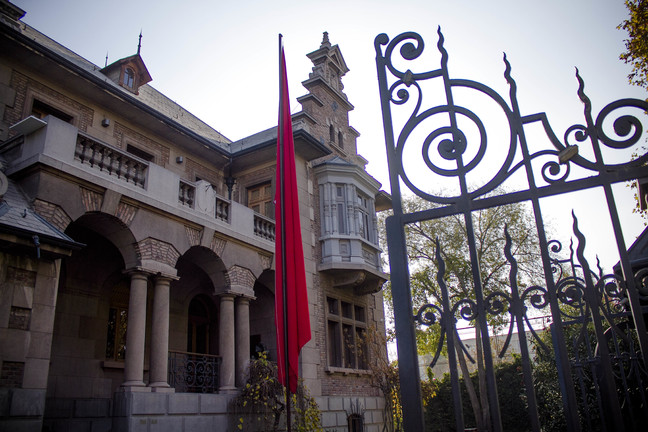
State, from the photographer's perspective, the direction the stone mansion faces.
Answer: facing the viewer and to the right of the viewer

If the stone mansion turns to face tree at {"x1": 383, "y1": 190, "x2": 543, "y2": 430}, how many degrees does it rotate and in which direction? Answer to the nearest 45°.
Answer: approximately 90° to its left

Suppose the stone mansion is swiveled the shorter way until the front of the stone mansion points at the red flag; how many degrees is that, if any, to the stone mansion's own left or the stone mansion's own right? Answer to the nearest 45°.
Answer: approximately 45° to the stone mansion's own right

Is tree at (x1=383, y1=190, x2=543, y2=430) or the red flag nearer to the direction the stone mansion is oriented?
the red flag
